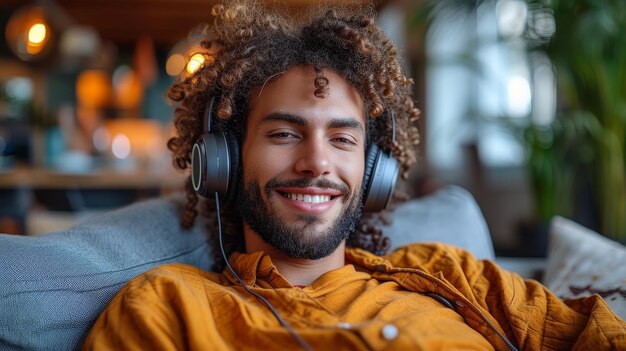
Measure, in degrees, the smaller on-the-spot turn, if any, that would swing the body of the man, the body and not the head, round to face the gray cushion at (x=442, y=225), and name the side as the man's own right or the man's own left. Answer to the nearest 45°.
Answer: approximately 135° to the man's own left

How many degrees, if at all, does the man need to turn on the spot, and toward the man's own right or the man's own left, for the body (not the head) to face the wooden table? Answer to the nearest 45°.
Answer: approximately 135° to the man's own right

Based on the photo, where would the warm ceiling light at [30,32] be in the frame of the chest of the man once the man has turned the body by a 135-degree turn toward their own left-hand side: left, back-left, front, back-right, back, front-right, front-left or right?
left

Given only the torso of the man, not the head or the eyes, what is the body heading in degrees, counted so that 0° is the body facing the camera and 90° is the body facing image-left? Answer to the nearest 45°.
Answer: approximately 0°
